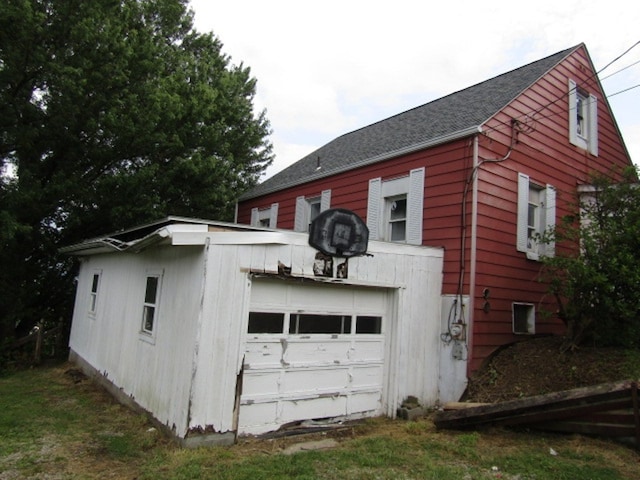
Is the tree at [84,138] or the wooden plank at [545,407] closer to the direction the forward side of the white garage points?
the wooden plank

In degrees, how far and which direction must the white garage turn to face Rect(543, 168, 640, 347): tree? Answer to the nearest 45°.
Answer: approximately 45° to its left

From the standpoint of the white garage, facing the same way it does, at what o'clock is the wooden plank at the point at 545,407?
The wooden plank is roughly at 11 o'clock from the white garage.

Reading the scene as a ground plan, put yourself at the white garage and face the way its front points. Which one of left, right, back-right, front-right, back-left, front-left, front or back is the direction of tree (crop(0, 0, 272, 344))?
back

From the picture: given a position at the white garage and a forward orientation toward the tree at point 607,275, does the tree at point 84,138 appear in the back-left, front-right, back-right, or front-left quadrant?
back-left

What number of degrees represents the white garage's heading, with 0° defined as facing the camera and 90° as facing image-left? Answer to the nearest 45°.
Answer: approximately 315°
